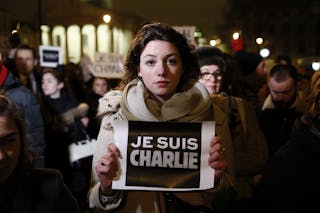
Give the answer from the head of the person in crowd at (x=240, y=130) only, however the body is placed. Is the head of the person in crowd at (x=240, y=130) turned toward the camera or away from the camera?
toward the camera

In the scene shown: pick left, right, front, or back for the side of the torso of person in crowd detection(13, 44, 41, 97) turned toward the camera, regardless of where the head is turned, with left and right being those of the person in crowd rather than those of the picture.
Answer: front

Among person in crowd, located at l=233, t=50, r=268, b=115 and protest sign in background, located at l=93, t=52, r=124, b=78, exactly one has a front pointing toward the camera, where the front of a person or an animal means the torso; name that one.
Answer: the protest sign in background

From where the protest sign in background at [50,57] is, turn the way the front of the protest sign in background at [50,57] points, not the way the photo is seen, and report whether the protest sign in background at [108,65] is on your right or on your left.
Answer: on your left

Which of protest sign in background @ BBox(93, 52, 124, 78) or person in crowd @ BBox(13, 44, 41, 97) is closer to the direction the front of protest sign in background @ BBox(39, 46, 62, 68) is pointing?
the person in crowd

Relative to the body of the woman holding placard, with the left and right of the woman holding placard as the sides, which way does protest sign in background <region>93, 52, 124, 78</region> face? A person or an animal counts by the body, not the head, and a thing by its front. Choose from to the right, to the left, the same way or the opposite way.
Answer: the same way

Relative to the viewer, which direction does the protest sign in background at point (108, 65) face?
toward the camera

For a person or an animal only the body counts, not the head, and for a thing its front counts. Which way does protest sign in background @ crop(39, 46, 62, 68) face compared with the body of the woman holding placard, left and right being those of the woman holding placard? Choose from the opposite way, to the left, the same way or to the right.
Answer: the same way

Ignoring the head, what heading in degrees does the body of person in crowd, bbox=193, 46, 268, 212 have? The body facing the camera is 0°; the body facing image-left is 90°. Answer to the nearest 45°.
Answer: approximately 45°

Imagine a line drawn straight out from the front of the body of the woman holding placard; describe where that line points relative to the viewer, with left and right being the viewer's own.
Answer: facing the viewer

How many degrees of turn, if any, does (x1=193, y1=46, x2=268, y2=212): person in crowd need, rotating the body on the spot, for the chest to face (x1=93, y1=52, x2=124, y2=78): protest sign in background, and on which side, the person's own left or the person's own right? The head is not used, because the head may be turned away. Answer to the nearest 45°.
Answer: approximately 90° to the person's own right

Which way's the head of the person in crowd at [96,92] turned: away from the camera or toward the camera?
toward the camera

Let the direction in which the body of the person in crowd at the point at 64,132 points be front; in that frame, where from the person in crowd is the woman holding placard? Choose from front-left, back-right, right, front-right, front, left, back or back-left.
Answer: front-left
